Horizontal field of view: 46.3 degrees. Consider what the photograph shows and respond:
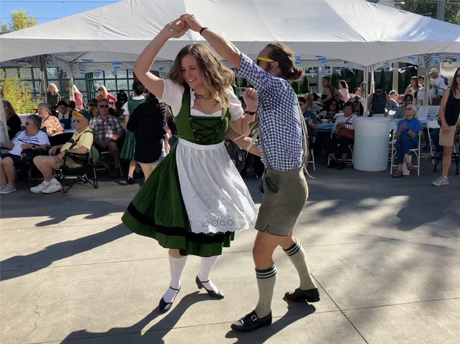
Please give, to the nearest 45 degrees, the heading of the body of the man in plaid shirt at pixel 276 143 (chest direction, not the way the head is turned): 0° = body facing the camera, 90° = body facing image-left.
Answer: approximately 90°

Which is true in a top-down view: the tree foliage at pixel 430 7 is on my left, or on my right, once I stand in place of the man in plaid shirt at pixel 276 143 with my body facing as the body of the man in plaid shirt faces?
on my right

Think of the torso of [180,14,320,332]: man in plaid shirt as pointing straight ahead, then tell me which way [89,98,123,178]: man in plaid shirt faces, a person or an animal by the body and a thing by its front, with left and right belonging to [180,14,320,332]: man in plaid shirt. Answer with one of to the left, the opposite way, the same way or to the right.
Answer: to the left

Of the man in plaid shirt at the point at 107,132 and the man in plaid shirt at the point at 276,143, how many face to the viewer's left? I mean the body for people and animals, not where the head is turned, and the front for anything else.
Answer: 1

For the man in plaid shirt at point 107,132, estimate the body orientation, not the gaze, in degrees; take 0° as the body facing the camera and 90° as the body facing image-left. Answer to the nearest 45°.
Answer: approximately 0°

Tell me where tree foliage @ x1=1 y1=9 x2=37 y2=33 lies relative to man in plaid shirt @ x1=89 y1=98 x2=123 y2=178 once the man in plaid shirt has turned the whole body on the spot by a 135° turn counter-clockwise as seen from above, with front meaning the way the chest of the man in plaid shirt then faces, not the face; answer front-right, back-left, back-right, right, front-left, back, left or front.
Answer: front-left

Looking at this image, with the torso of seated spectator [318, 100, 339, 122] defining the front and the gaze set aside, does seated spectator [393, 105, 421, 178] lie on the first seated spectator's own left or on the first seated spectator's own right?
on the first seated spectator's own left

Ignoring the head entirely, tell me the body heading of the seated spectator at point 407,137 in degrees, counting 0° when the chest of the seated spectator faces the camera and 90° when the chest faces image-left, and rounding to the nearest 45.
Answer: approximately 45°

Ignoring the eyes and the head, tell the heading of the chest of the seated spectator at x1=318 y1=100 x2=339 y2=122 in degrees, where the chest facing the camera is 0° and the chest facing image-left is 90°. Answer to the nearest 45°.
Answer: approximately 45°
